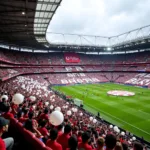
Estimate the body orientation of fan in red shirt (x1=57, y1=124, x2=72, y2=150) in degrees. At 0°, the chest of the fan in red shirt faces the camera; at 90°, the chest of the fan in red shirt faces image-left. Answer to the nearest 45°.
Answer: approximately 225°
